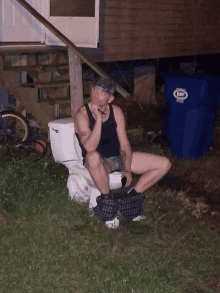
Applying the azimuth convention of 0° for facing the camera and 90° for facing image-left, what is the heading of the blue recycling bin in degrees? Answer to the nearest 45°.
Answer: approximately 315°

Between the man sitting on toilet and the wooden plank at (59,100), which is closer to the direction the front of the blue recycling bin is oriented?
the man sitting on toilet

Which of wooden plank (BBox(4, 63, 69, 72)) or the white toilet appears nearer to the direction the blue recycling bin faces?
the white toilet

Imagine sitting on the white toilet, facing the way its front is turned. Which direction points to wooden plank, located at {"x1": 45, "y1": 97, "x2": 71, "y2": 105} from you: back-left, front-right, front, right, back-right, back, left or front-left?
back-left

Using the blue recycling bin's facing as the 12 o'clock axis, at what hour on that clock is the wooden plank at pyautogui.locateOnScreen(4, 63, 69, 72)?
The wooden plank is roughly at 4 o'clock from the blue recycling bin.

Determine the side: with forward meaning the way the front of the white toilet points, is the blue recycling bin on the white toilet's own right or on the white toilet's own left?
on the white toilet's own left

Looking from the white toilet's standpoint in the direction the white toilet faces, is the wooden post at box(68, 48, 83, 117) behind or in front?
behind

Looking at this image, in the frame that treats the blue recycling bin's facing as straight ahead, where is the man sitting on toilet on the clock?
The man sitting on toilet is roughly at 2 o'clock from the blue recycling bin.

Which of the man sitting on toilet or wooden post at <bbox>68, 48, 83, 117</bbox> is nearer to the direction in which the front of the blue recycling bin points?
the man sitting on toilet

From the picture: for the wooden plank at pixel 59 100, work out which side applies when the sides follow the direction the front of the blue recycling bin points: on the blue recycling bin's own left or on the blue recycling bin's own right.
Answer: on the blue recycling bin's own right
